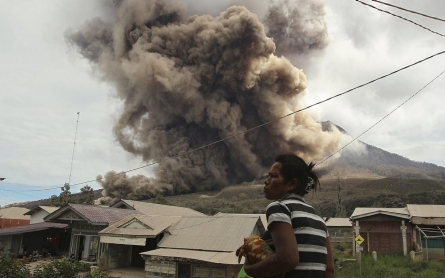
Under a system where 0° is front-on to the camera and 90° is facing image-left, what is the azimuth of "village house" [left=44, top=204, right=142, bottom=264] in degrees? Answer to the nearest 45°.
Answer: approximately 45°

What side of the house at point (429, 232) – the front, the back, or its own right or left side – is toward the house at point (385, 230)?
right

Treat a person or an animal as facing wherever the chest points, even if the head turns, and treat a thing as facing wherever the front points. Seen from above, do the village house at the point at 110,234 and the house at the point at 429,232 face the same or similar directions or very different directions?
same or similar directions

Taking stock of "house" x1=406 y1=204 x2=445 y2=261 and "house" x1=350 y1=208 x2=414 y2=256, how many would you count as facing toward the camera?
2

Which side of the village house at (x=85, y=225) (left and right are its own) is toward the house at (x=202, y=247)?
left

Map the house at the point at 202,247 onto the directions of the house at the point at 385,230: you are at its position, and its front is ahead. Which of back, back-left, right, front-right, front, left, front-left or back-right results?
front-right

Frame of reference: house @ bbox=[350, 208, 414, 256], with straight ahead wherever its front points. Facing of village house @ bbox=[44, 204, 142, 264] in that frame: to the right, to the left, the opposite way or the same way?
the same way

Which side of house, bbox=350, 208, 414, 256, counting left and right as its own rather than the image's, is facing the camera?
front

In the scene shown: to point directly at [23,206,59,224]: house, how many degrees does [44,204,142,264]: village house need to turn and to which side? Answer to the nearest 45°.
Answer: approximately 135° to its right

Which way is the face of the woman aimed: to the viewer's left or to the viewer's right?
to the viewer's left

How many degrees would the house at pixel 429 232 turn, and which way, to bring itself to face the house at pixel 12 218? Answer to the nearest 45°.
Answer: approximately 90° to its right

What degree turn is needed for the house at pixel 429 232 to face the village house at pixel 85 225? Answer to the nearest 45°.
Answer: approximately 45° to its right

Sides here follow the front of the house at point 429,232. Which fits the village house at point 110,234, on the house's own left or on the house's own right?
on the house's own right

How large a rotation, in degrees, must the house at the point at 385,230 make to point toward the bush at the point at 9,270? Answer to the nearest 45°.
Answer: approximately 45° to its right

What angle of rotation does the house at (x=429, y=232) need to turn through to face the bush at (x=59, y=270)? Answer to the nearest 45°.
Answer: approximately 45° to its right

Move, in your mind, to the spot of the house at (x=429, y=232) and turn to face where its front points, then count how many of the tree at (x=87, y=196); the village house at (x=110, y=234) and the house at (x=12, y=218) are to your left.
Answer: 0
